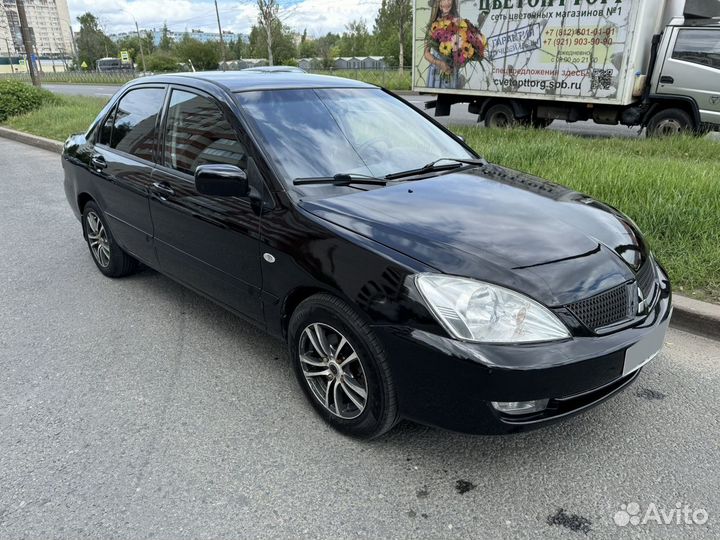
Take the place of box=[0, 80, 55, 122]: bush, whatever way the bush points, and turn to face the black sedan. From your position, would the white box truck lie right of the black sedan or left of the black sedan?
left

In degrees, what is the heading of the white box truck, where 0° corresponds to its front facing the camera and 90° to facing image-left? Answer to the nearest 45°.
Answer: approximately 270°

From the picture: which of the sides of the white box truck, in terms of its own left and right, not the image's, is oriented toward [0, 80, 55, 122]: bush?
back

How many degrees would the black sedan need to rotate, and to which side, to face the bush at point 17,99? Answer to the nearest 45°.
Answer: approximately 180°

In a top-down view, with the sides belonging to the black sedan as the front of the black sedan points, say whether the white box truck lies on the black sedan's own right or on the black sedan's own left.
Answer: on the black sedan's own left

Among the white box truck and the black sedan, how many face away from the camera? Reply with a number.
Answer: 0

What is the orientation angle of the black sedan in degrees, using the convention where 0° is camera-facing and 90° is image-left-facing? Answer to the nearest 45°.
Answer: approximately 315°

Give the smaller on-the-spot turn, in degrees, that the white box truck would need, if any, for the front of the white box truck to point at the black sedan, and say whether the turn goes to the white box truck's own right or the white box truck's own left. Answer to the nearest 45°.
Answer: approximately 90° to the white box truck's own right
